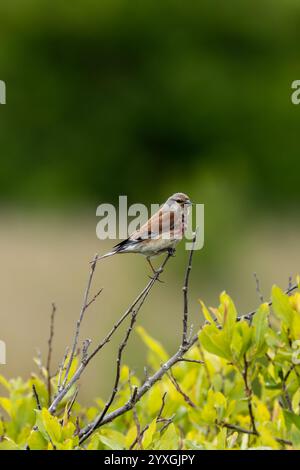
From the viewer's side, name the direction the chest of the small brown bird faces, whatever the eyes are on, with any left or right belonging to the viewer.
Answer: facing to the right of the viewer
